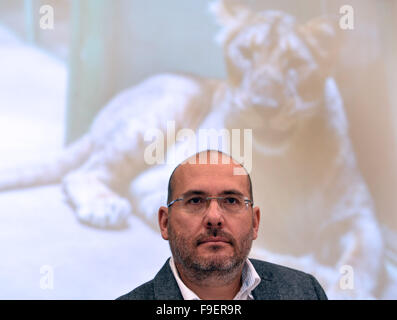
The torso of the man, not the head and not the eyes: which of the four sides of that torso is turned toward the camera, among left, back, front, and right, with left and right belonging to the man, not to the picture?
front
